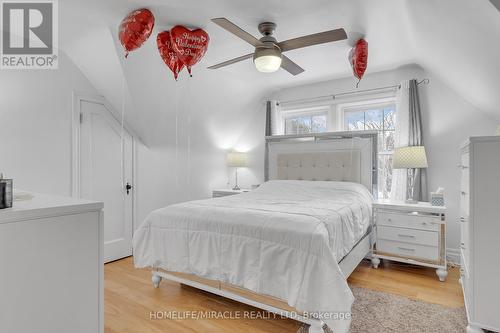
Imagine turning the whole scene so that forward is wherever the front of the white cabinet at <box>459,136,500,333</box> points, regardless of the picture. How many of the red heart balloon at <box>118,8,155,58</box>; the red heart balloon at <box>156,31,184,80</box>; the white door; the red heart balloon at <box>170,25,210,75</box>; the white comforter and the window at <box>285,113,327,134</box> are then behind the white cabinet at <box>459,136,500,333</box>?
0

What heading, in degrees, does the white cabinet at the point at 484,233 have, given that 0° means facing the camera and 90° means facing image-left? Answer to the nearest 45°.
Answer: approximately 90°

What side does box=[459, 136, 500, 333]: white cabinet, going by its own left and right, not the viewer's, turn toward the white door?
front

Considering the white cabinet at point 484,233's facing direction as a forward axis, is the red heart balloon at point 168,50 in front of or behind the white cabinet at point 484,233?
in front

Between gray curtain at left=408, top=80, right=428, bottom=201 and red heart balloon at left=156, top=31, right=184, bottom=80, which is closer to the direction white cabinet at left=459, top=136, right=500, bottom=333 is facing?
the red heart balloon

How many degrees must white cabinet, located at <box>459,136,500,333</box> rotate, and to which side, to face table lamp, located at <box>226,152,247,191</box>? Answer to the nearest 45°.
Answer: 0° — it already faces it

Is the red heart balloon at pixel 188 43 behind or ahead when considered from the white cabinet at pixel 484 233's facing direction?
ahead

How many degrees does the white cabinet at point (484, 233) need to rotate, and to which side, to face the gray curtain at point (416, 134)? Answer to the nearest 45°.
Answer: approximately 90° to its right

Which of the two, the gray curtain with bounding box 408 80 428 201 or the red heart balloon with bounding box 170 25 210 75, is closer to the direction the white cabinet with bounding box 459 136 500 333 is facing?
the red heart balloon

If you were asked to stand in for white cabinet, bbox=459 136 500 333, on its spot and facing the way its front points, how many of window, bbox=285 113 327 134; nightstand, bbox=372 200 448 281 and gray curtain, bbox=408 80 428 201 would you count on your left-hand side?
0

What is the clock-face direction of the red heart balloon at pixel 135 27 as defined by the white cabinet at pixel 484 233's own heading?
The red heart balloon is roughly at 11 o'clock from the white cabinet.

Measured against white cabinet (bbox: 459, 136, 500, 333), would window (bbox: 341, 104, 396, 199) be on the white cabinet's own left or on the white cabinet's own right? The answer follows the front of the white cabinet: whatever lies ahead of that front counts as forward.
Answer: on the white cabinet's own right
